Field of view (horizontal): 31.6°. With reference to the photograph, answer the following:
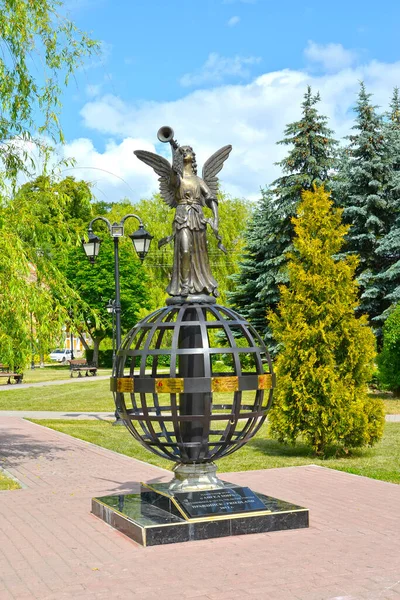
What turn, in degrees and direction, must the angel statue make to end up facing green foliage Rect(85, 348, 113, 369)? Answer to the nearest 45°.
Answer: approximately 180°

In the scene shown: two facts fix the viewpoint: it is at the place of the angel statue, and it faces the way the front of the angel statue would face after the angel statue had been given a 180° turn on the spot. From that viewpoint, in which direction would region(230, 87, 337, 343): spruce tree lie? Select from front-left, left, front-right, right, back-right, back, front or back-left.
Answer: front

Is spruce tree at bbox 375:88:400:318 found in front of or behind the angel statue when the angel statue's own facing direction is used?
behind

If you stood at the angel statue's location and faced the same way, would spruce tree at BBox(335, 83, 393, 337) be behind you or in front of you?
behind

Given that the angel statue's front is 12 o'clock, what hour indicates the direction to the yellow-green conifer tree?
The yellow-green conifer tree is roughly at 7 o'clock from the angel statue.

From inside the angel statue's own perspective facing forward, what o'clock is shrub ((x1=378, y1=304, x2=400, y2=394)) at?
The shrub is roughly at 7 o'clock from the angel statue.
